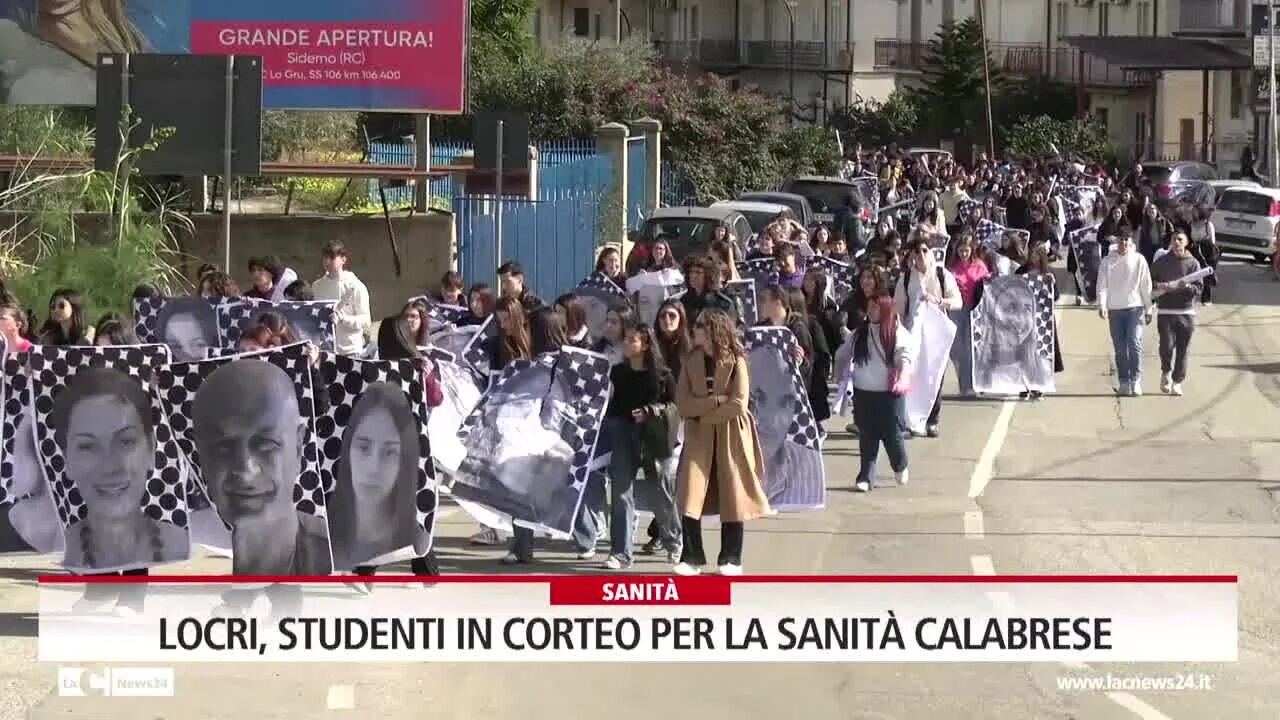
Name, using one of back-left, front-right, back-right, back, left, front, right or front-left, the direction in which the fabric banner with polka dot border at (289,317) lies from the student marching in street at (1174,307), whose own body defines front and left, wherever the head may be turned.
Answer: front-right

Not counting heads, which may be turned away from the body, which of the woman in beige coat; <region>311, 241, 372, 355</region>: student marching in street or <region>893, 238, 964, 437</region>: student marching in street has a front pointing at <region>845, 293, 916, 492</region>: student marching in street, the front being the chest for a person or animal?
<region>893, 238, 964, 437</region>: student marching in street

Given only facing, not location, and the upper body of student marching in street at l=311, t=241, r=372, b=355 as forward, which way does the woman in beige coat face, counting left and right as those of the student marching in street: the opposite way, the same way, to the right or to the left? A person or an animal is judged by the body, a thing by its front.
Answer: the same way

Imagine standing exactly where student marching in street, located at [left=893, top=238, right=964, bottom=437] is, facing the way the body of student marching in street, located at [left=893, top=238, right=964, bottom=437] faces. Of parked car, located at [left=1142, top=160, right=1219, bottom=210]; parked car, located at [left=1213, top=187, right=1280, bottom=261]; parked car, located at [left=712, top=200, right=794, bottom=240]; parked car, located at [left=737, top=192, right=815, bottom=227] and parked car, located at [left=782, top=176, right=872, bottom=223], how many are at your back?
5

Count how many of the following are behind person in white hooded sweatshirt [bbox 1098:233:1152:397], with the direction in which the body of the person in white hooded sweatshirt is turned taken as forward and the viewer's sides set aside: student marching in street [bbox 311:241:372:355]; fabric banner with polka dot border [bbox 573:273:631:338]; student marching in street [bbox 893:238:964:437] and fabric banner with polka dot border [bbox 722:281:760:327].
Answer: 0

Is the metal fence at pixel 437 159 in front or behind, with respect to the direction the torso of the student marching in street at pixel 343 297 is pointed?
behind

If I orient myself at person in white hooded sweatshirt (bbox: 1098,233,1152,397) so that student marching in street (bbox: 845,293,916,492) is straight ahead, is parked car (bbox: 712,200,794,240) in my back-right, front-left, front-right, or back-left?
back-right

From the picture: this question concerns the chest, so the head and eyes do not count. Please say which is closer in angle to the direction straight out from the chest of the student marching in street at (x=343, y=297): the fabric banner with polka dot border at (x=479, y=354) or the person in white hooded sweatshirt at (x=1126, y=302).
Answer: the fabric banner with polka dot border

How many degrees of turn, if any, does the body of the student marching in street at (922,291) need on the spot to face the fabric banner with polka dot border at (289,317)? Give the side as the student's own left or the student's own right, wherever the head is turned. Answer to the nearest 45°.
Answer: approximately 45° to the student's own right

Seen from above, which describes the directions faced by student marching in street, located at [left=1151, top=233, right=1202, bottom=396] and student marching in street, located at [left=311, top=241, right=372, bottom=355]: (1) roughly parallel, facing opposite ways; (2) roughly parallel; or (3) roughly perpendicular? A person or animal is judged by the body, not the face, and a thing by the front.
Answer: roughly parallel

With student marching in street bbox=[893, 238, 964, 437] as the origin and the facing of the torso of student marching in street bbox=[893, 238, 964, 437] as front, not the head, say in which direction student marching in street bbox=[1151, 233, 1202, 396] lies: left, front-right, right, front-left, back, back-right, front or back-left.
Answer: back-left

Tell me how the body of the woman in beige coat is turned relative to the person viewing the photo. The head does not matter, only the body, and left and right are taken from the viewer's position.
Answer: facing the viewer and to the left of the viewer

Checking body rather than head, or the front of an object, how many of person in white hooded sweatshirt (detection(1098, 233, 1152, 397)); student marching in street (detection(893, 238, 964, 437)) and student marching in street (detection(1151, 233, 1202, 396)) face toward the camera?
3

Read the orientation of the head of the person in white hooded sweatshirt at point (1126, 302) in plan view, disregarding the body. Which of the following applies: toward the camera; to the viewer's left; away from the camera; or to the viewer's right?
toward the camera

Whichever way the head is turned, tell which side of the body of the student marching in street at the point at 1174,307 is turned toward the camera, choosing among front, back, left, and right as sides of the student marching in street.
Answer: front

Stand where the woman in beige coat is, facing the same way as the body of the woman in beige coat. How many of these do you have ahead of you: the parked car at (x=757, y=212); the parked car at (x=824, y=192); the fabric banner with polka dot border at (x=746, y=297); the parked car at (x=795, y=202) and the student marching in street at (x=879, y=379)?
0

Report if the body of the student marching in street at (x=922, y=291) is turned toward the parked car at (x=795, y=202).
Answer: no

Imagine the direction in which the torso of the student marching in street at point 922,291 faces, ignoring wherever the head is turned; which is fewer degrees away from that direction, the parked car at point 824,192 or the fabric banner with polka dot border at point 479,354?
the fabric banner with polka dot border

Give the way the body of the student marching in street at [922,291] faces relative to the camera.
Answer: toward the camera

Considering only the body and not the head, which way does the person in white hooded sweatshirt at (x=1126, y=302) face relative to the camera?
toward the camera
